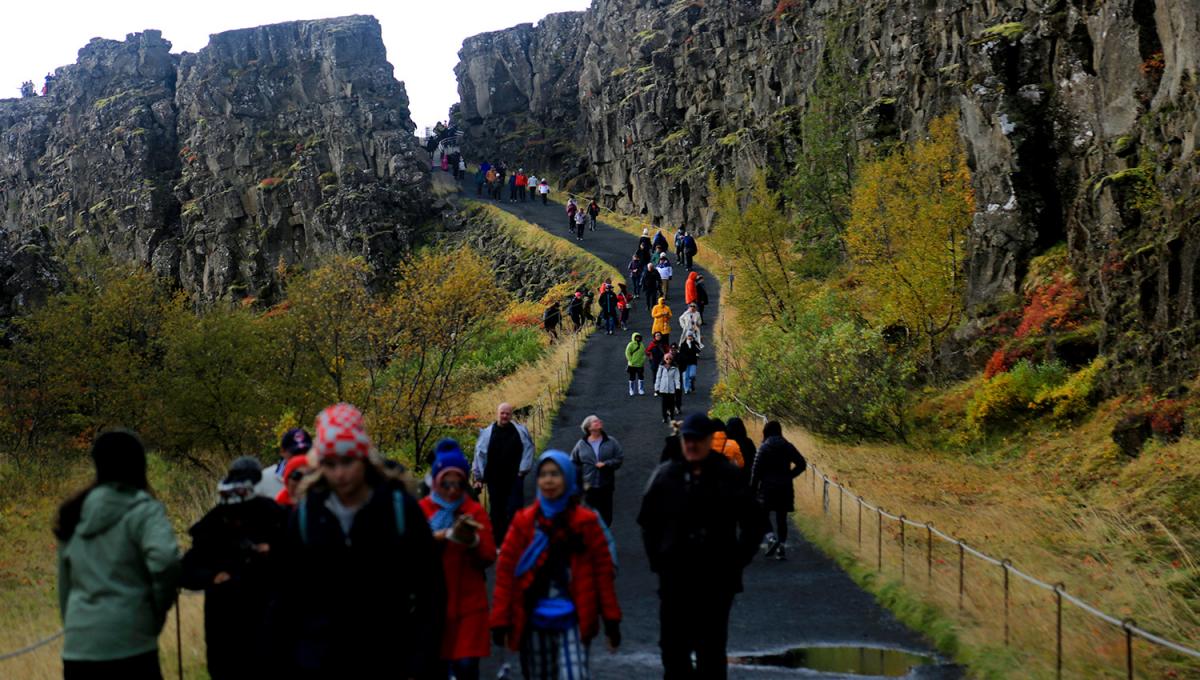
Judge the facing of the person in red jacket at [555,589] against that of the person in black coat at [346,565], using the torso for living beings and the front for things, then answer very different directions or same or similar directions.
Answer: same or similar directions

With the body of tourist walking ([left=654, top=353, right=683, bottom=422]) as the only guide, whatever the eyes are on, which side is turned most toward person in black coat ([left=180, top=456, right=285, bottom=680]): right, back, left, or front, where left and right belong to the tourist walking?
front

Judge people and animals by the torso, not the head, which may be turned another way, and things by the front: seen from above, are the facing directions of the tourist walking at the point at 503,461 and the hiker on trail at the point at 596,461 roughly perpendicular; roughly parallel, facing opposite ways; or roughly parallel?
roughly parallel

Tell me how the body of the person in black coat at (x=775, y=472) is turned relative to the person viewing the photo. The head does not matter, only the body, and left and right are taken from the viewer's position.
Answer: facing away from the viewer

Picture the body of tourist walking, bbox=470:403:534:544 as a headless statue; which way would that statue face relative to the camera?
toward the camera

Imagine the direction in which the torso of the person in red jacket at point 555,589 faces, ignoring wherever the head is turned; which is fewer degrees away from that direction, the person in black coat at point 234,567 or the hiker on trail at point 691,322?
the person in black coat

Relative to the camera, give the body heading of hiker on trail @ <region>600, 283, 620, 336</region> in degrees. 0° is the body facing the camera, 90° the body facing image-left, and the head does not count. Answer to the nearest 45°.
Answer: approximately 0°

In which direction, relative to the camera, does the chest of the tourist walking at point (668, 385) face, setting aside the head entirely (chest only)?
toward the camera

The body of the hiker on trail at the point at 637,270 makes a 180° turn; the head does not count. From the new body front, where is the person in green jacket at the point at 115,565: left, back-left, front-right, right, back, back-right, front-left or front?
back

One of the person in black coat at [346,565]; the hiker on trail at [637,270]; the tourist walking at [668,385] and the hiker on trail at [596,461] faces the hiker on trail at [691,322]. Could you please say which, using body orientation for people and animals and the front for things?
the hiker on trail at [637,270]

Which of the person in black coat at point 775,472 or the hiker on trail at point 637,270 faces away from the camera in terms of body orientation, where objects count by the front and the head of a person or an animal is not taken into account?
the person in black coat

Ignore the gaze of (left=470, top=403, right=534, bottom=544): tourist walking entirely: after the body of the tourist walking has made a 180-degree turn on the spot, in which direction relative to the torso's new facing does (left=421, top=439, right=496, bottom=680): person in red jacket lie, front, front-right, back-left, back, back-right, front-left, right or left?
back

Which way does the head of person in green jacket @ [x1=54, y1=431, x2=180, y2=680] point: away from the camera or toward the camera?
away from the camera

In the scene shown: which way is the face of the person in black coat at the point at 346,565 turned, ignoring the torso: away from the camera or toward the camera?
toward the camera

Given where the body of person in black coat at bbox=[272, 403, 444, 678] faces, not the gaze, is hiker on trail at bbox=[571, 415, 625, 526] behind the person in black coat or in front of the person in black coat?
behind

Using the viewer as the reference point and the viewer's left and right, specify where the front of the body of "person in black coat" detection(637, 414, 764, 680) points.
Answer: facing the viewer
